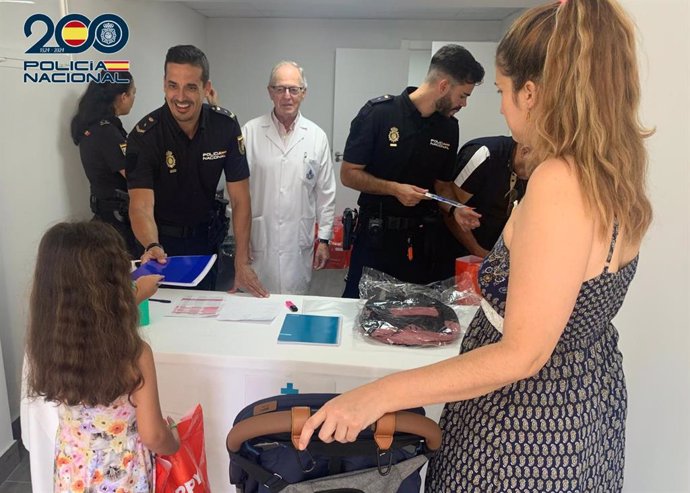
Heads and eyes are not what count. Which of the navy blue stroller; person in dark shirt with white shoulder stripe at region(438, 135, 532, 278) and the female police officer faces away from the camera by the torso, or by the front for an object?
the navy blue stroller

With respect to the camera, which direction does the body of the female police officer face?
to the viewer's right

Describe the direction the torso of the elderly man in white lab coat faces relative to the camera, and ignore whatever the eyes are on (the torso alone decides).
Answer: toward the camera

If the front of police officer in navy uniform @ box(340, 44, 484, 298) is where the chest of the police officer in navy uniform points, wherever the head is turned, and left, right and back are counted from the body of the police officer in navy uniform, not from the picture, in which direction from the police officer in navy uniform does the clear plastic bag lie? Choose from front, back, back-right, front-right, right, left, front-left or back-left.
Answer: front-right

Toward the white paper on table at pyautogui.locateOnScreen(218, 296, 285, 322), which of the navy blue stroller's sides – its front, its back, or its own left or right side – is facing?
front

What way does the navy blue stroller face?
away from the camera

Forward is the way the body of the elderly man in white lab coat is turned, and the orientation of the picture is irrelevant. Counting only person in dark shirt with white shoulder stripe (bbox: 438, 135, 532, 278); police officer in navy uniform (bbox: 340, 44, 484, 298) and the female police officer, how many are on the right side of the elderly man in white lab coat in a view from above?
1

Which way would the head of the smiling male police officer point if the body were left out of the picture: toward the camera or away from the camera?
toward the camera

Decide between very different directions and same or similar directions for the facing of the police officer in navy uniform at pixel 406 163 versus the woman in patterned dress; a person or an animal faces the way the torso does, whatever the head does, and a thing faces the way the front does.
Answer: very different directions

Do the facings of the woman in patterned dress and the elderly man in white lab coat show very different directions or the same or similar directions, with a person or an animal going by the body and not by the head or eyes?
very different directions

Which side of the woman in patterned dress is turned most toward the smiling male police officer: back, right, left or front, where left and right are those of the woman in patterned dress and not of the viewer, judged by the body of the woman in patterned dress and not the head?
front

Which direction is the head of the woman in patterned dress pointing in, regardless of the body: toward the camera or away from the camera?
away from the camera

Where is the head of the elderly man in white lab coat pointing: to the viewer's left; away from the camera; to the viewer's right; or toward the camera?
toward the camera

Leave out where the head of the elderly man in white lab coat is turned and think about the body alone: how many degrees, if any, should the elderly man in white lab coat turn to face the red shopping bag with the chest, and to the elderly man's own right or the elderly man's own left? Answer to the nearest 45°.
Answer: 0° — they already face it

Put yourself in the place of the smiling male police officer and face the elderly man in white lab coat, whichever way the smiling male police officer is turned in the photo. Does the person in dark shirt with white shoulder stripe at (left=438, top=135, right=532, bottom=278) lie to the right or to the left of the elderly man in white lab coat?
right
